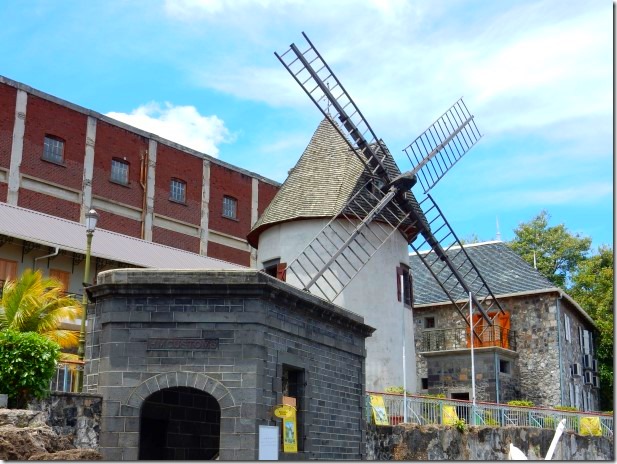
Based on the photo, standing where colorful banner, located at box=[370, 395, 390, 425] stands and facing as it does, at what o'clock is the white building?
The white building is roughly at 6 o'clock from the colorful banner.

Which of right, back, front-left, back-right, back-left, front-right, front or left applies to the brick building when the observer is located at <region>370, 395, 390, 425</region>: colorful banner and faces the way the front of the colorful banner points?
back-right

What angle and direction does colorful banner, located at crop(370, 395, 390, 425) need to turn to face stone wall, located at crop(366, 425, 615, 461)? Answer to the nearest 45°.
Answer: approximately 135° to its left

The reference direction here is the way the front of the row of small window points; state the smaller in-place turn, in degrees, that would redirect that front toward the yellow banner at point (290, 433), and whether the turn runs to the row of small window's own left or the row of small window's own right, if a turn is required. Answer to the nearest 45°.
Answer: approximately 45° to the row of small window's own right

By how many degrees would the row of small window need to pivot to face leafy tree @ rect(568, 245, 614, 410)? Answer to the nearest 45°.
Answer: approximately 45° to its left

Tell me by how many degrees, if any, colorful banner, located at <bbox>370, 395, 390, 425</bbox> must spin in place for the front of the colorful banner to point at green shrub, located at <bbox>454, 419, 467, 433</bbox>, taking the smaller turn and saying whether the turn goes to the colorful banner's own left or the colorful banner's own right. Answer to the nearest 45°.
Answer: approximately 135° to the colorful banner's own left

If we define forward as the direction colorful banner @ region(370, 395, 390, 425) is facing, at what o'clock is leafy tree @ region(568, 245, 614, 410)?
The leafy tree is roughly at 7 o'clock from the colorful banner.

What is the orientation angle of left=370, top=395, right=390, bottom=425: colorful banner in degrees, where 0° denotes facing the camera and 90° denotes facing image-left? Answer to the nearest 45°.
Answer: approximately 0°

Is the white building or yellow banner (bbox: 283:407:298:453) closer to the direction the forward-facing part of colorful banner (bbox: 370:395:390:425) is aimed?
the yellow banner

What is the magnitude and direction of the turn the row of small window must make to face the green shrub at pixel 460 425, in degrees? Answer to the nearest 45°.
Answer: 0° — it already faces it
